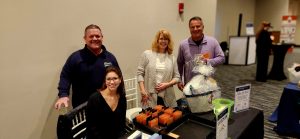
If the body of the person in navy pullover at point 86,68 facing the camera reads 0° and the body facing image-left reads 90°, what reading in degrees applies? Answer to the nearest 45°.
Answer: approximately 315°

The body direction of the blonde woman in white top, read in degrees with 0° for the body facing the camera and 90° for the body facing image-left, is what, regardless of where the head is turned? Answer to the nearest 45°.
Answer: approximately 0°

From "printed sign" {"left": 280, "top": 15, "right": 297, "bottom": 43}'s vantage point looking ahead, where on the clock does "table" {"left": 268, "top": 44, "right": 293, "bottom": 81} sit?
The table is roughly at 12 o'clock from the printed sign.

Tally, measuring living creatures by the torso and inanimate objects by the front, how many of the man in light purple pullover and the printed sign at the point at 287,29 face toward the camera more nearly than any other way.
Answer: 2

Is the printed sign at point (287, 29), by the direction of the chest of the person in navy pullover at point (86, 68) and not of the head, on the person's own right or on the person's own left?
on the person's own left

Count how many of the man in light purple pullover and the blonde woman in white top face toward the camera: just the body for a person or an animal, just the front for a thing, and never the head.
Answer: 2

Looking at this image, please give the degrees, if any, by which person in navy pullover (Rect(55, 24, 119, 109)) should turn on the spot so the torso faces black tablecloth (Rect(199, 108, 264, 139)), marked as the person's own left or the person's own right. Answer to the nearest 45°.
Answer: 0° — they already face it

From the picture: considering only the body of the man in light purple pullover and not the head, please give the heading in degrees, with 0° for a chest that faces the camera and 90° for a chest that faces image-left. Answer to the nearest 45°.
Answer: approximately 0°
